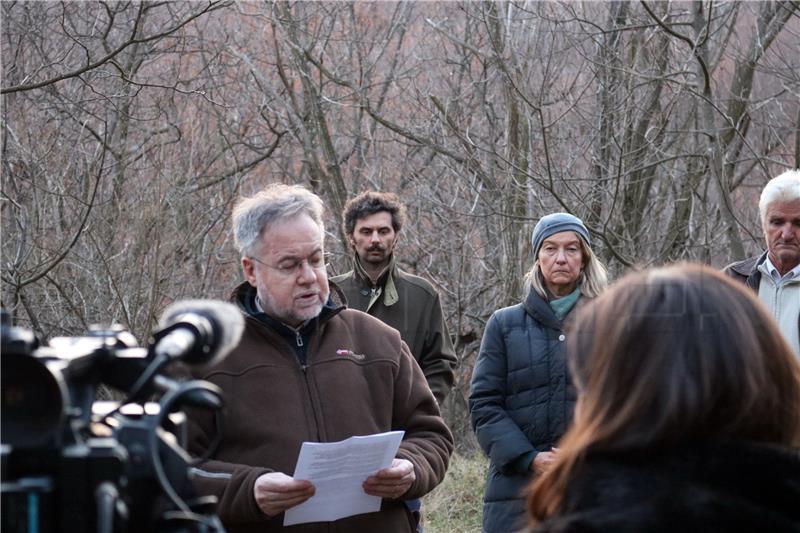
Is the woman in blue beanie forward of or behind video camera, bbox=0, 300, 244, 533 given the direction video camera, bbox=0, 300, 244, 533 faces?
forward

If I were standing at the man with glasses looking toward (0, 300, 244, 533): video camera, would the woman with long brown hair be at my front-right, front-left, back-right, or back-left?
front-left

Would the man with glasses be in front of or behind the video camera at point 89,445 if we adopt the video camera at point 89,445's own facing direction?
in front

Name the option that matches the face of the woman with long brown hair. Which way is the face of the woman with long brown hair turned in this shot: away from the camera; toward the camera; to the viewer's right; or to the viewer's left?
away from the camera

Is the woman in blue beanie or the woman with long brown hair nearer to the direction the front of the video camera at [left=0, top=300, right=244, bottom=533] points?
the woman in blue beanie

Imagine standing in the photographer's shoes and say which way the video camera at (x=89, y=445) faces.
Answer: facing away from the viewer and to the right of the viewer

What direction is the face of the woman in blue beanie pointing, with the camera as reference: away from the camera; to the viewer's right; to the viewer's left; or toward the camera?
toward the camera

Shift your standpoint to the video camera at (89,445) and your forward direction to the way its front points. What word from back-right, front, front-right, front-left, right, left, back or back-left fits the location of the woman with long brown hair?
front-right

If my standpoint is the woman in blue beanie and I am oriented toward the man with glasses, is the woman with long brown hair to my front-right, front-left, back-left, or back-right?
front-left
